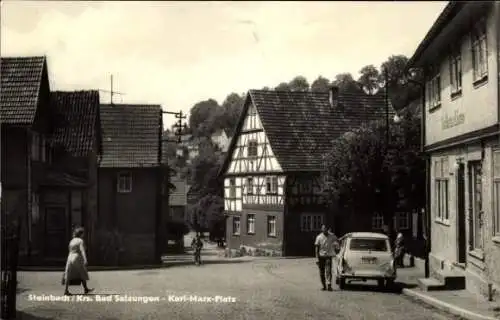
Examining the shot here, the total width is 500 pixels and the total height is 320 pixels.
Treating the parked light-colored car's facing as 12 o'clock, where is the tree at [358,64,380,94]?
The tree is roughly at 12 o'clock from the parked light-colored car.

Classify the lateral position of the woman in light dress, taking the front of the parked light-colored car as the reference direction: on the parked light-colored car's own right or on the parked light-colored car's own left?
on the parked light-colored car's own left

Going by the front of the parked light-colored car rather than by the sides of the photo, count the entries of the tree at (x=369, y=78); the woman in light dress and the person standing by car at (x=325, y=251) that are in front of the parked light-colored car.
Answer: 1

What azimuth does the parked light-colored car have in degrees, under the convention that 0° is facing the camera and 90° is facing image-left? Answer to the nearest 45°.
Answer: approximately 180°

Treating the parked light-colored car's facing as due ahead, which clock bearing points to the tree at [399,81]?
The tree is roughly at 12 o'clock from the parked light-colored car.

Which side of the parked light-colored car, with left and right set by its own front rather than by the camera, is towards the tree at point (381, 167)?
front
